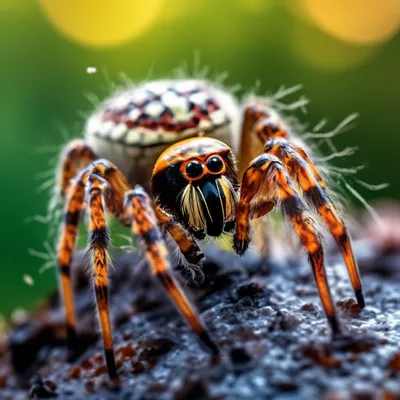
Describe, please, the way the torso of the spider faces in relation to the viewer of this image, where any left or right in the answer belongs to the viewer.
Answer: facing the viewer and to the right of the viewer
